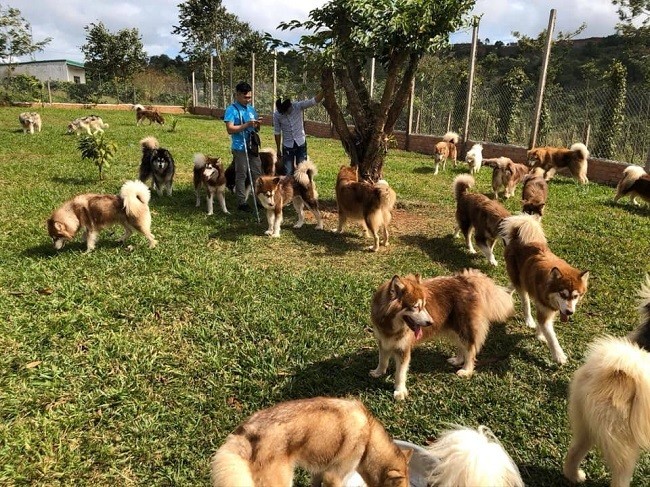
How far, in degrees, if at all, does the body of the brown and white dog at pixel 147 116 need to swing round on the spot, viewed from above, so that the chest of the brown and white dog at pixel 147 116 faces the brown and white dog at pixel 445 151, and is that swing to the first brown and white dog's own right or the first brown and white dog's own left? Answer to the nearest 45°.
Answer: approximately 45° to the first brown and white dog's own right

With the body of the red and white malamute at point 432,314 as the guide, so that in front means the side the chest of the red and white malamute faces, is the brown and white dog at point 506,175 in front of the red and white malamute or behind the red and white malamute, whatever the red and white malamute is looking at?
behind

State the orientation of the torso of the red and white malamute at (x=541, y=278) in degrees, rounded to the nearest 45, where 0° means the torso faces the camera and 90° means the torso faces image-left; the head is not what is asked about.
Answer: approximately 315°

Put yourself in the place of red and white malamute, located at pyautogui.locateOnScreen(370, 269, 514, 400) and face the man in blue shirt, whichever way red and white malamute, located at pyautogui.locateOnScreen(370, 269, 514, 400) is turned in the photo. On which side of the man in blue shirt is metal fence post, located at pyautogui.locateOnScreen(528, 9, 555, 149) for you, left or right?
right

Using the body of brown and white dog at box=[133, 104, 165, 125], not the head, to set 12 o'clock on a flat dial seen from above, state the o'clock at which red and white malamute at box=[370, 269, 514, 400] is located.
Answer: The red and white malamute is roughly at 3 o'clock from the brown and white dog.

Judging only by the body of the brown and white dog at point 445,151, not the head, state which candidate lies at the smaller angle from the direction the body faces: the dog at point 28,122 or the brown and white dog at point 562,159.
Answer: the dog at point 28,122

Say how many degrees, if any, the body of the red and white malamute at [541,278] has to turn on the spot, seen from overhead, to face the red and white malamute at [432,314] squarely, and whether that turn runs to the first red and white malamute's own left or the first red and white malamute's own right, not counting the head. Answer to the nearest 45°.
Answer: approximately 90° to the first red and white malamute's own right

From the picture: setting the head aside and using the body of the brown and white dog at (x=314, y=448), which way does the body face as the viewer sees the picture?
to the viewer's right

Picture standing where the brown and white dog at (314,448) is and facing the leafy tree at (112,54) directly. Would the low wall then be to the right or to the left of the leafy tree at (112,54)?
right

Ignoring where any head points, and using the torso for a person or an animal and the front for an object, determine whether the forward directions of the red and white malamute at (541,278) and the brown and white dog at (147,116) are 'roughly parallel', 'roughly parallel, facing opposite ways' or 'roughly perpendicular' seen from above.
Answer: roughly perpendicular
